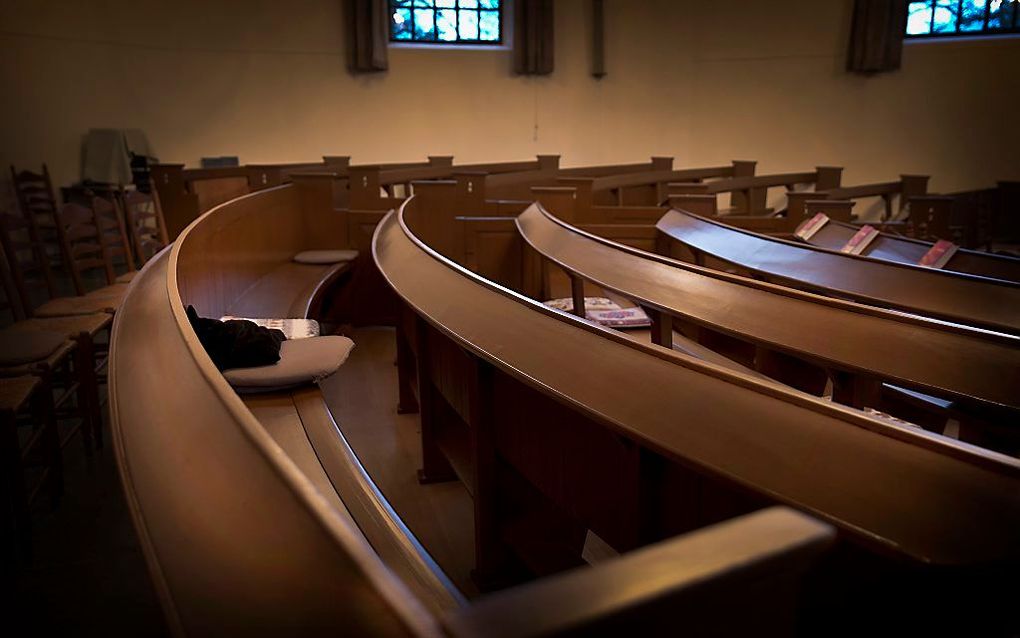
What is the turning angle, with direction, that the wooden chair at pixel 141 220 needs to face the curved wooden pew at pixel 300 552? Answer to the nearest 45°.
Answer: approximately 45° to its right

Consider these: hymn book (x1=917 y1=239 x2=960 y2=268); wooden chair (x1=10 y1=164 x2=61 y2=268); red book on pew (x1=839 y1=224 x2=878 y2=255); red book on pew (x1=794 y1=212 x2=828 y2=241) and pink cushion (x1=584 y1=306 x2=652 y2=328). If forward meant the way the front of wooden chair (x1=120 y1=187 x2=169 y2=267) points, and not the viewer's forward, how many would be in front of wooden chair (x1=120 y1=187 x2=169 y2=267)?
4

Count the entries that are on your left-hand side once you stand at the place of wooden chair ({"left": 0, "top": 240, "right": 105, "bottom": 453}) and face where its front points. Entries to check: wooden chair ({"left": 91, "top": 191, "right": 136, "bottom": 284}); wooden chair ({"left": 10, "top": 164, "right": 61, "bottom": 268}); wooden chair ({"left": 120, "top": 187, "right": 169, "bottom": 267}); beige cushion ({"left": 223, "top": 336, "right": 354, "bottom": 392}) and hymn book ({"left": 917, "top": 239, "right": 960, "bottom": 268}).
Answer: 3

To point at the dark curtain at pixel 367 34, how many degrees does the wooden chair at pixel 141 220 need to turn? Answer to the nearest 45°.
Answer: approximately 90° to its left

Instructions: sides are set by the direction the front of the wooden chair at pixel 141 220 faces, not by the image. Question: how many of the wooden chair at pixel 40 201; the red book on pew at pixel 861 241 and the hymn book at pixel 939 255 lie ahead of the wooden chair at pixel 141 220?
2

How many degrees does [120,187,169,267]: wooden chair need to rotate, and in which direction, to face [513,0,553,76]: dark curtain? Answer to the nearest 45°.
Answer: approximately 90° to its left

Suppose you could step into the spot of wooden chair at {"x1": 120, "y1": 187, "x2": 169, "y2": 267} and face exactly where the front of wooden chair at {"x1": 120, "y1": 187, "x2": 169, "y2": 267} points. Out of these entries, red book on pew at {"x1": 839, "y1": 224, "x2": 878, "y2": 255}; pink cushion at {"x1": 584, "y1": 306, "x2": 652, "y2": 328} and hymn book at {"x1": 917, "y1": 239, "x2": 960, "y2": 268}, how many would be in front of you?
3

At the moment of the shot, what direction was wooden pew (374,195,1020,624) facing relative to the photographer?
facing away from the viewer and to the right of the viewer

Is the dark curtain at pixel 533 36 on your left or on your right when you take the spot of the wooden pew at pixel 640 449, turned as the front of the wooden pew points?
on your left

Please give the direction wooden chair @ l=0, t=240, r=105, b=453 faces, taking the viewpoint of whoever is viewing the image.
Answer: facing to the right of the viewer

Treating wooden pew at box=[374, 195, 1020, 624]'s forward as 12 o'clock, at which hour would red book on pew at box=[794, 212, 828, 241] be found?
The red book on pew is roughly at 11 o'clock from the wooden pew.
